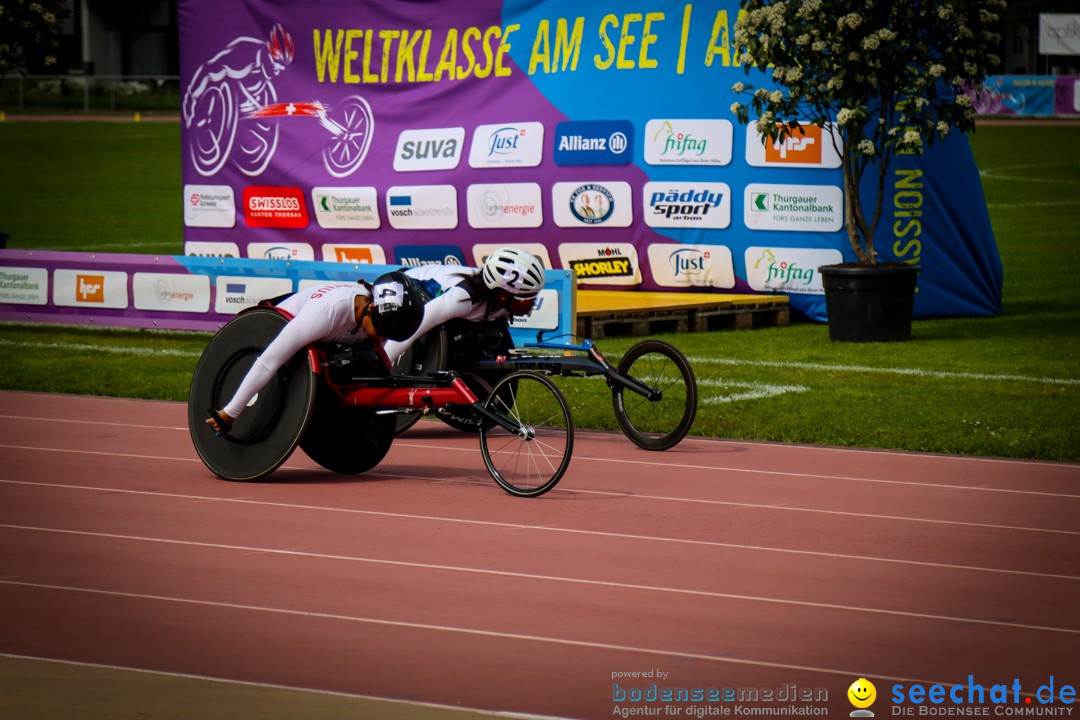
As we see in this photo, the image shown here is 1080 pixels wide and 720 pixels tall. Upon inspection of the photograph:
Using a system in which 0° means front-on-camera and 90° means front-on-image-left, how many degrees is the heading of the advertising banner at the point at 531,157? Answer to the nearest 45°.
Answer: approximately 0°

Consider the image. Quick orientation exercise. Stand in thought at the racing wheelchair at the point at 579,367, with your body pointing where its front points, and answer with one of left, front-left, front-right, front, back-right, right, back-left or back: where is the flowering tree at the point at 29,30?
back

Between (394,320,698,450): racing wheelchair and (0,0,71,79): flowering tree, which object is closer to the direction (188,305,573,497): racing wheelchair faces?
the racing wheelchair

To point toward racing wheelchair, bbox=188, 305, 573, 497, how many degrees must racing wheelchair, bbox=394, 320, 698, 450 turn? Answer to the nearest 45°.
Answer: approximately 90° to its right

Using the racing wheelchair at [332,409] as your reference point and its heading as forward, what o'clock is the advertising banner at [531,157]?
The advertising banner is roughly at 8 o'clock from the racing wheelchair.

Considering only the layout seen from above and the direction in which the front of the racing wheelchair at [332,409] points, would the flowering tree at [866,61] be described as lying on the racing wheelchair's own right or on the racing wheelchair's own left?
on the racing wheelchair's own left

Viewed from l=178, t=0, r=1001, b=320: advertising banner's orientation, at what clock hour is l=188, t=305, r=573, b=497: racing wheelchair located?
The racing wheelchair is roughly at 12 o'clock from the advertising banner.

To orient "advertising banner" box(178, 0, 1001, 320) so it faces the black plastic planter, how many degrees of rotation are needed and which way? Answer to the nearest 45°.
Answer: approximately 45° to its left

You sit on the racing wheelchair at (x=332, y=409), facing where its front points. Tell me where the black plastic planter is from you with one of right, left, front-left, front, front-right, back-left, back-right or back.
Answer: left
